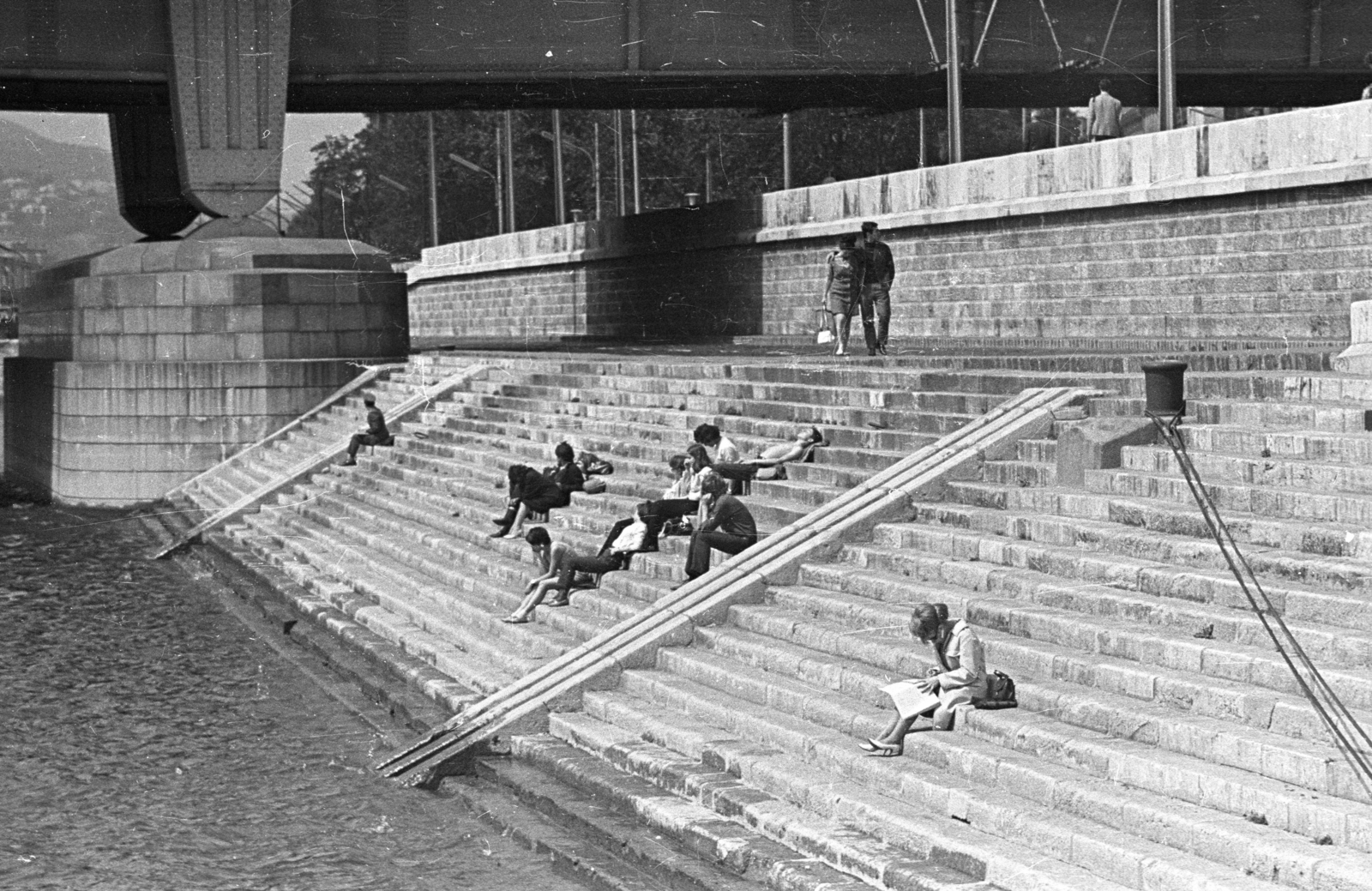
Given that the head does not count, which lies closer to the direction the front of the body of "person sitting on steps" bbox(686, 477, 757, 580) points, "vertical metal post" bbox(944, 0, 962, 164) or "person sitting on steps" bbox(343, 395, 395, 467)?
the person sitting on steps

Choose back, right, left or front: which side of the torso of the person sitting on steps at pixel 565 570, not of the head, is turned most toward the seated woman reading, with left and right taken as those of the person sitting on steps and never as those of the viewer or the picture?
left

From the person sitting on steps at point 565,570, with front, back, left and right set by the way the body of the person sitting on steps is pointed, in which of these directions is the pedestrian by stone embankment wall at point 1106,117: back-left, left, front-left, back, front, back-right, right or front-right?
back-right

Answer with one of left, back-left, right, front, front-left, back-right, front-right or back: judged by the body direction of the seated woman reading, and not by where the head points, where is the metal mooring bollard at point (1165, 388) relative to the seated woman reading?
back-right

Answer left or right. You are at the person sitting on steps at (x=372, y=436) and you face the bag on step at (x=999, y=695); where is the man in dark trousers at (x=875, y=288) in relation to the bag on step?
left

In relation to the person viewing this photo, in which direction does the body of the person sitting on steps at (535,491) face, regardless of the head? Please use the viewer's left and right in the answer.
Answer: facing to the left of the viewer

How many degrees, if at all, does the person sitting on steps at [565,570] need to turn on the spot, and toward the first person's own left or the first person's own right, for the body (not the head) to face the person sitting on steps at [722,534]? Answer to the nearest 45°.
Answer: approximately 135° to the first person's own left

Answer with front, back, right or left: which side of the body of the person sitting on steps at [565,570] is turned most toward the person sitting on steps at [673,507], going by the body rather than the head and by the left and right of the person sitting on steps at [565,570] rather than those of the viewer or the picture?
back

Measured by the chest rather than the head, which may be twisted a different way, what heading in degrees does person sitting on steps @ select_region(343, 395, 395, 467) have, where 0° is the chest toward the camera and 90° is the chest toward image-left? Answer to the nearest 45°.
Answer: approximately 90°

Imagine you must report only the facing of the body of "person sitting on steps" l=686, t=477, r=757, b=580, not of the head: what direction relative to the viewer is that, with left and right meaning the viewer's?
facing to the left of the viewer

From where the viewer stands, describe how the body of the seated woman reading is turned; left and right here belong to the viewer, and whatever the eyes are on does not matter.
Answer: facing to the left of the viewer

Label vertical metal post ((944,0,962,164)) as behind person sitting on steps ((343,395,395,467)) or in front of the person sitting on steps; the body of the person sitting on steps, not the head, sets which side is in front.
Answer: behind

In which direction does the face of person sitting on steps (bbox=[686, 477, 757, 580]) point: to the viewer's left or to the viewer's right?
to the viewer's left

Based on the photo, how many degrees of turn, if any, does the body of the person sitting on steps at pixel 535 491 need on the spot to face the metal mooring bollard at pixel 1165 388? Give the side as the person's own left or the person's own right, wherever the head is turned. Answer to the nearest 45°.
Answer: approximately 135° to the person's own left
